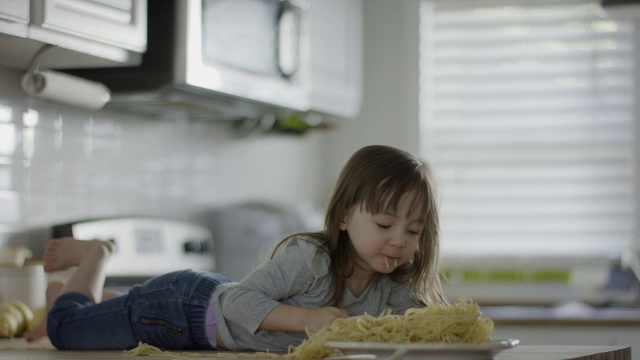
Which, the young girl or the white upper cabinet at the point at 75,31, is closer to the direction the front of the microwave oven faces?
the young girl

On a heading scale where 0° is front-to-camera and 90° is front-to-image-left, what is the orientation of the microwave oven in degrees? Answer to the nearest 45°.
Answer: approximately 315°

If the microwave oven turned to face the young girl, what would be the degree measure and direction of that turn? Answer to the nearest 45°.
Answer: approximately 45° to its right

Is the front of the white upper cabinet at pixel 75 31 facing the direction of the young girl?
yes

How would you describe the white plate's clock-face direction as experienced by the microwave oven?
The white plate is roughly at 1 o'clock from the microwave oven.

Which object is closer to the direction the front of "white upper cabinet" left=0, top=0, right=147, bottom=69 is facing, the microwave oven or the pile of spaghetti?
the pile of spaghetti

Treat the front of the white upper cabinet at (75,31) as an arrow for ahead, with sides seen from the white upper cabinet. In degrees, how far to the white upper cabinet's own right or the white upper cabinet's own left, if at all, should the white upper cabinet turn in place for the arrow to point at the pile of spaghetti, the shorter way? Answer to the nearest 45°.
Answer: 0° — it already faces it

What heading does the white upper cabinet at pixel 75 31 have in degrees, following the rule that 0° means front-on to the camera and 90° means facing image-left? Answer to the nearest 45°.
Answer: approximately 315°
